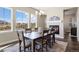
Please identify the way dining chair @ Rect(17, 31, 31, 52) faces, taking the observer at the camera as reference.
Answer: facing away from the viewer and to the right of the viewer
